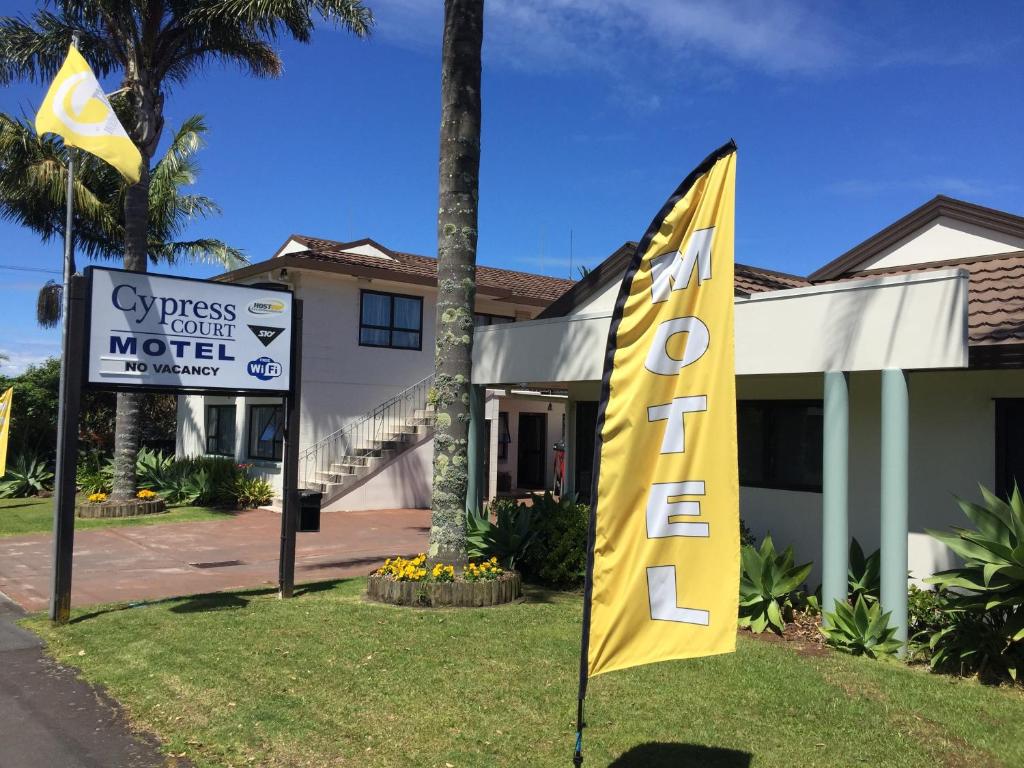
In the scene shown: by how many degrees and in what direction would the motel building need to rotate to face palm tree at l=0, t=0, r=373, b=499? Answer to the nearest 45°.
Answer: approximately 90° to its right

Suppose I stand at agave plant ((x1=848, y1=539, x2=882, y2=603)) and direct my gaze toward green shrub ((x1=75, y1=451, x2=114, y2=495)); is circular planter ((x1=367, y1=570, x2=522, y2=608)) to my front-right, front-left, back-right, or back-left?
front-left

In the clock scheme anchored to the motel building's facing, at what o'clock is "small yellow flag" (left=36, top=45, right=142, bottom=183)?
The small yellow flag is roughly at 1 o'clock from the motel building.

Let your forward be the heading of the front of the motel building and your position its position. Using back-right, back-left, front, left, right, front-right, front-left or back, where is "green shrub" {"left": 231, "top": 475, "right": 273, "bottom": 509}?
right

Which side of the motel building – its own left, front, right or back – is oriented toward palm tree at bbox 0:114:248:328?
right

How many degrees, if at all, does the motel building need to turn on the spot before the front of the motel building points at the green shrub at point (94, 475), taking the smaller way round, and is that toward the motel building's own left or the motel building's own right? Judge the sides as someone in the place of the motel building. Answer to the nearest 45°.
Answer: approximately 90° to the motel building's own right

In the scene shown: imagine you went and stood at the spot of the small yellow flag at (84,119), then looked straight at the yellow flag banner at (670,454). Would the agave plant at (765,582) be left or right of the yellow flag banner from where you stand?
left

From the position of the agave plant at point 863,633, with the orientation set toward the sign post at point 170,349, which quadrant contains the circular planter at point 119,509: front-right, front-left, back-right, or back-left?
front-right

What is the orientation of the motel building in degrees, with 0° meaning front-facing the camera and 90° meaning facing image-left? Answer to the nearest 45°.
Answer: approximately 45°

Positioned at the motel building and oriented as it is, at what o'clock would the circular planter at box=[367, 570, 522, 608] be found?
The circular planter is roughly at 1 o'clock from the motel building.
